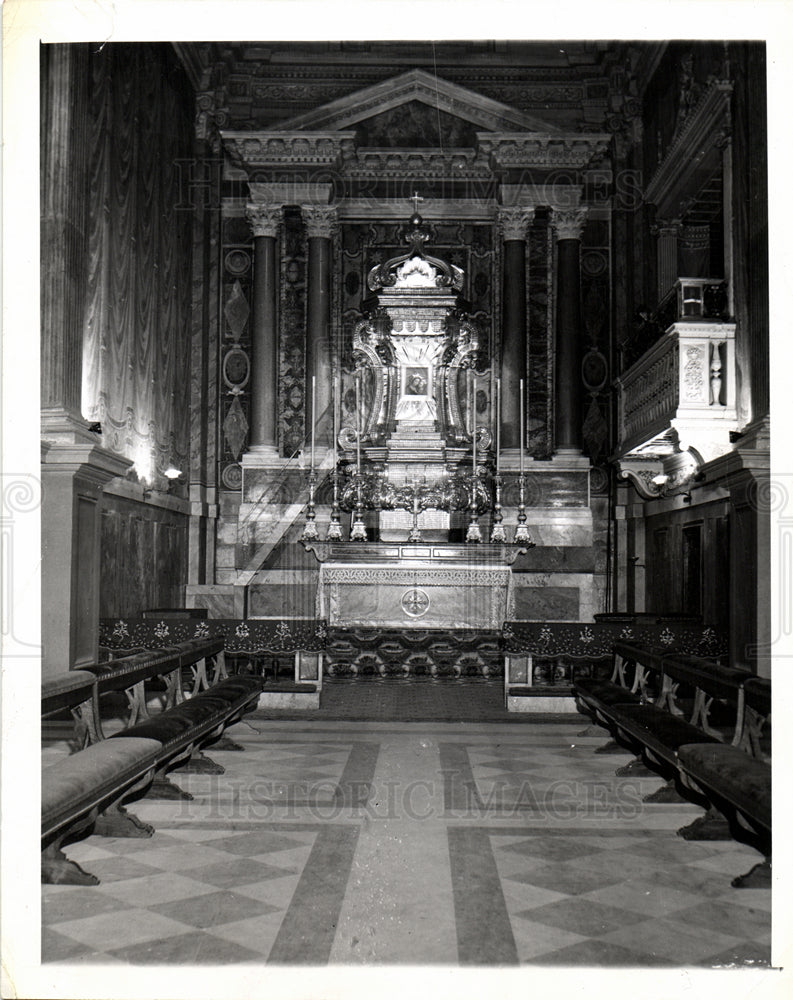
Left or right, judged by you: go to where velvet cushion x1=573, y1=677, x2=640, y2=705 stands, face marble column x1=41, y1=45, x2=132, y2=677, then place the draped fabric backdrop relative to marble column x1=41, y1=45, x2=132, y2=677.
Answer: right

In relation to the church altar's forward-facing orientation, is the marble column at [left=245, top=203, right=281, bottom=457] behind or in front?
behind

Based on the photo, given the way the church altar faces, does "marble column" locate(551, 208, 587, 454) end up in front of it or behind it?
behind

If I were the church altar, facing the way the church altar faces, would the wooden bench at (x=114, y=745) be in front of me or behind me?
in front

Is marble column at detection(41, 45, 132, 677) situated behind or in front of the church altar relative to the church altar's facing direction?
in front

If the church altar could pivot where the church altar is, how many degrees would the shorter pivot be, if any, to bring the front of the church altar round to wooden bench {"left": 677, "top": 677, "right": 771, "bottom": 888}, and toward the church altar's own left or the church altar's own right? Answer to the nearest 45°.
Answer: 0° — it already faces it

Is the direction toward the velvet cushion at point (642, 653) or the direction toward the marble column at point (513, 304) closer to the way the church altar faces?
the velvet cushion

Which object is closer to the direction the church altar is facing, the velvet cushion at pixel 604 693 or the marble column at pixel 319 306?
the velvet cushion

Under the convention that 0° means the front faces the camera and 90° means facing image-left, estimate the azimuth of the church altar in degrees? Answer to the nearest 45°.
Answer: approximately 0°
